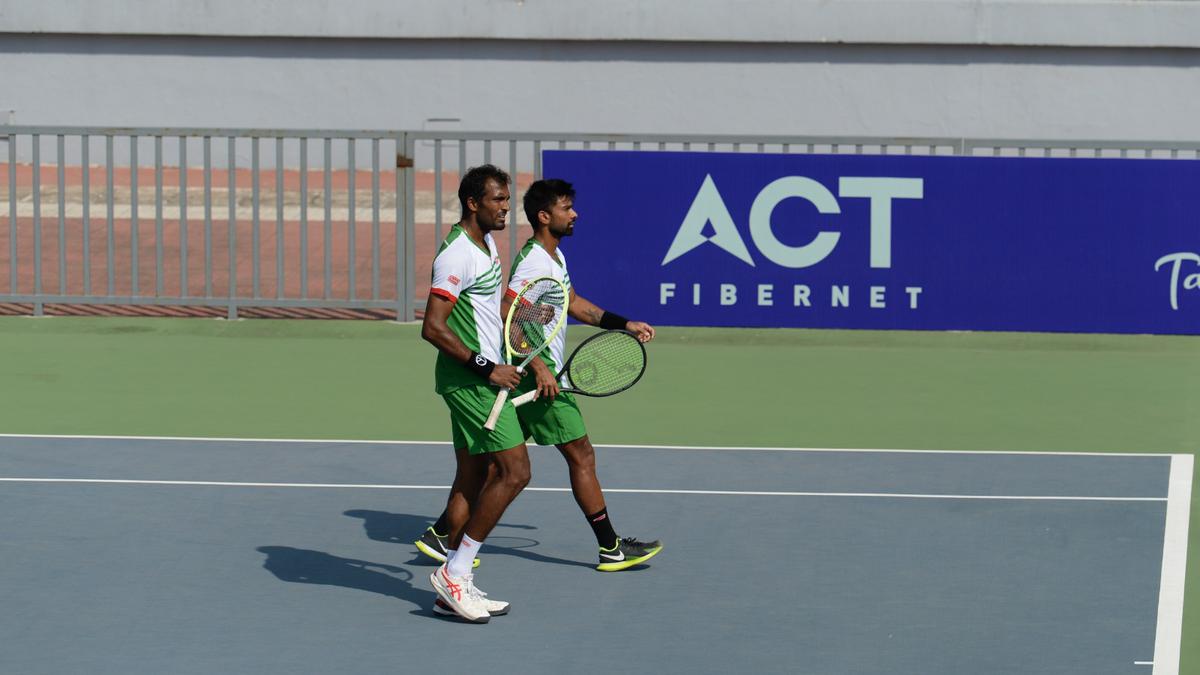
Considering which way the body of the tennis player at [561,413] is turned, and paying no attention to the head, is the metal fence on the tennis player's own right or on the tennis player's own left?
on the tennis player's own left

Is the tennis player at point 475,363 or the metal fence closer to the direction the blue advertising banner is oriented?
the tennis player

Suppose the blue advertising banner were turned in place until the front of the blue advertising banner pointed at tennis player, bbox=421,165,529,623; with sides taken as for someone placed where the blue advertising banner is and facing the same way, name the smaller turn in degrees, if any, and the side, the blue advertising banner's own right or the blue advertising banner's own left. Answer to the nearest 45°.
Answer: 0° — it already faces them

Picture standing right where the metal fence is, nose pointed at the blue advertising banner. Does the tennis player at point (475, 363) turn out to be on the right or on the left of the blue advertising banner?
right

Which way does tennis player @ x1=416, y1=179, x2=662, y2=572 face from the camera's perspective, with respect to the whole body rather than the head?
to the viewer's right

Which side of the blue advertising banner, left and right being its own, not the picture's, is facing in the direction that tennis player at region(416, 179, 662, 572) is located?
front

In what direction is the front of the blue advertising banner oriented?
toward the camera

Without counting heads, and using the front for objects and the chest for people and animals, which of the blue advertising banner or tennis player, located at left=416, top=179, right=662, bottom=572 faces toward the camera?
the blue advertising banner

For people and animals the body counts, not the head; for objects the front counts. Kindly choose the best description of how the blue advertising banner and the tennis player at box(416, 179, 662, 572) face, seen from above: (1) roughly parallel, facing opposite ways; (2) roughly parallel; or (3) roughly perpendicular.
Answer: roughly perpendicular

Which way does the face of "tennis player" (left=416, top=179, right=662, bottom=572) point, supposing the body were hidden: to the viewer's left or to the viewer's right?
to the viewer's right

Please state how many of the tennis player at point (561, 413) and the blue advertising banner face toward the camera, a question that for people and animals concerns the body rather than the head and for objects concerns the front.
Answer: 1
